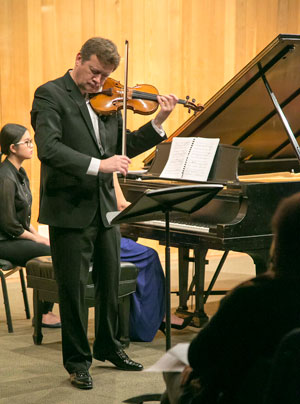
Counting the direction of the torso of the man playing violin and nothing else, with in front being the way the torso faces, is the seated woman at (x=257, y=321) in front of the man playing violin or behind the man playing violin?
in front

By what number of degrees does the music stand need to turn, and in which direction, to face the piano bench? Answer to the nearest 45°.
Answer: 0° — it already faces it

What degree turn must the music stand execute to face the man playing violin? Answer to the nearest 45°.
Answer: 0° — it already faces them

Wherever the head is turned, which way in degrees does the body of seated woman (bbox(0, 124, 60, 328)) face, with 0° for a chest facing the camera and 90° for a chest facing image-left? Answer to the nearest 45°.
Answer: approximately 270°

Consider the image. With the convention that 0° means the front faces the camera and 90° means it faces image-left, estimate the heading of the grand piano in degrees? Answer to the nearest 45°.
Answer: approximately 45°

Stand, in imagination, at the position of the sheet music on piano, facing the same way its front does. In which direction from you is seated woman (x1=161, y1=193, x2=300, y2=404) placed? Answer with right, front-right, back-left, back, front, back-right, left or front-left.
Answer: front-left

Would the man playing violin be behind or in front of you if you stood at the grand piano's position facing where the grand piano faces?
in front

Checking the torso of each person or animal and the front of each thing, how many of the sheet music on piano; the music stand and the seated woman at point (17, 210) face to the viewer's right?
1

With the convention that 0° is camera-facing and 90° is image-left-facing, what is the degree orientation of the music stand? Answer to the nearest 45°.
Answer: approximately 135°

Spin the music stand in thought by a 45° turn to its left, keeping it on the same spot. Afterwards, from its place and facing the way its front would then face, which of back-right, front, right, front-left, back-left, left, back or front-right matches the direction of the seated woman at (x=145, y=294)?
right

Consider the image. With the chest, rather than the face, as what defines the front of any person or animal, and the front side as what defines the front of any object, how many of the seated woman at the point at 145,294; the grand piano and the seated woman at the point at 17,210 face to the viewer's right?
2

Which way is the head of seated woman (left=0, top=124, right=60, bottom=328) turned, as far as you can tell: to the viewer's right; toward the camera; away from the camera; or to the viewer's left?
to the viewer's right

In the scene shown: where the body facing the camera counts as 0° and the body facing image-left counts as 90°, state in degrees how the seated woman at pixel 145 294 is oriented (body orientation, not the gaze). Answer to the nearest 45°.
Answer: approximately 270°

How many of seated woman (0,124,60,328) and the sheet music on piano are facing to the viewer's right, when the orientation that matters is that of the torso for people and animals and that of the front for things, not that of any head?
1

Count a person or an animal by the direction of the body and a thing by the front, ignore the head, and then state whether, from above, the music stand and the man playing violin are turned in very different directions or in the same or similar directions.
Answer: very different directions
